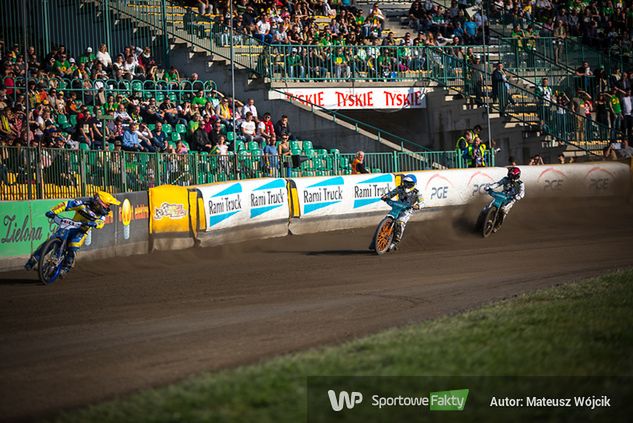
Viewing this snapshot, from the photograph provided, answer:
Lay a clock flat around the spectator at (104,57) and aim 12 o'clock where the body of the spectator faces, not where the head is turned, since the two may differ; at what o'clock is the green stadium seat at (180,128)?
The green stadium seat is roughly at 12 o'clock from the spectator.

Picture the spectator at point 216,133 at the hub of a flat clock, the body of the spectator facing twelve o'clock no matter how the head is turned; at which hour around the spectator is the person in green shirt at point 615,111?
The person in green shirt is roughly at 10 o'clock from the spectator.

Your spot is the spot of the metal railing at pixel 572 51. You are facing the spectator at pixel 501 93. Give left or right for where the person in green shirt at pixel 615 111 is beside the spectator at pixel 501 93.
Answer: left

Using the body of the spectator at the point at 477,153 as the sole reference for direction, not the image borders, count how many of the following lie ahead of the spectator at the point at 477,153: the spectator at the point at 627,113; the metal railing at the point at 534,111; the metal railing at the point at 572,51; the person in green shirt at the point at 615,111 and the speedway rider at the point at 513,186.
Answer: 1

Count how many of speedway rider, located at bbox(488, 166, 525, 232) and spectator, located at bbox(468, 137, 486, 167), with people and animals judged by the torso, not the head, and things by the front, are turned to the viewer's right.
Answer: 0

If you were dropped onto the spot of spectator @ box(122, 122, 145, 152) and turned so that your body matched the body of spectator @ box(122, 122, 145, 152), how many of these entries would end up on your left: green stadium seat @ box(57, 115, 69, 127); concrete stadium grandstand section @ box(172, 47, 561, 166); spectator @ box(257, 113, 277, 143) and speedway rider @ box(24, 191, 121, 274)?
2

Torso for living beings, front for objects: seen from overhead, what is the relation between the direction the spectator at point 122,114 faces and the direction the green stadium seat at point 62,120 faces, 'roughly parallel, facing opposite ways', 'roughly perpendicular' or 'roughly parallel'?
roughly parallel

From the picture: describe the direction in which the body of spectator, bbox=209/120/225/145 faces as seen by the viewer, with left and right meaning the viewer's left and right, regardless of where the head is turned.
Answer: facing the viewer and to the right of the viewer

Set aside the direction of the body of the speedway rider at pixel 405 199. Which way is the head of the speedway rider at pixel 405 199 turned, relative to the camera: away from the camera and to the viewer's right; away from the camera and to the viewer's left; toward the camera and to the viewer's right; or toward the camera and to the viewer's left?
toward the camera and to the viewer's left

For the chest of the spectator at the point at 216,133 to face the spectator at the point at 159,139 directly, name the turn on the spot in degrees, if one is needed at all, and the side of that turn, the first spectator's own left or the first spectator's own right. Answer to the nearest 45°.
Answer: approximately 90° to the first spectator's own right

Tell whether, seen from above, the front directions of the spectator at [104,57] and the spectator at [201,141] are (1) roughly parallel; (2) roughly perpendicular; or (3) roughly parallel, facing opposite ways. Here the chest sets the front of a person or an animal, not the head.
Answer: roughly parallel

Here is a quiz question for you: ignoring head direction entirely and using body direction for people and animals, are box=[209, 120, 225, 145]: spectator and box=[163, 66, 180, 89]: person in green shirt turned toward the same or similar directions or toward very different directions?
same or similar directions

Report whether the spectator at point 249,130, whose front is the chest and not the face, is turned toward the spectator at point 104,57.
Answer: no

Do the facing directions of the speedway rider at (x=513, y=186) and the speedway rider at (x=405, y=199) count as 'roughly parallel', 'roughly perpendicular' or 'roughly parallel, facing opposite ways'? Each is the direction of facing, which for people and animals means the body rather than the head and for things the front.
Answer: roughly parallel

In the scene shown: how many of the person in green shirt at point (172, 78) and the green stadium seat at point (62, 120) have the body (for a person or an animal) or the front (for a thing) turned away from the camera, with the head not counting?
0

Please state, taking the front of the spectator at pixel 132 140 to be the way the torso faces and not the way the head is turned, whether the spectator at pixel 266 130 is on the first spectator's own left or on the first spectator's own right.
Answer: on the first spectator's own left

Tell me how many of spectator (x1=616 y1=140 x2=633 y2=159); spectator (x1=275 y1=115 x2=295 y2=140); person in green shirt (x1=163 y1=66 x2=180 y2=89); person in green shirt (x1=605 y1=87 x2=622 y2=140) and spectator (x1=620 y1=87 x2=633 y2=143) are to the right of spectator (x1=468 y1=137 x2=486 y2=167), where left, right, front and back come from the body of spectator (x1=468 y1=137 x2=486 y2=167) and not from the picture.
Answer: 2

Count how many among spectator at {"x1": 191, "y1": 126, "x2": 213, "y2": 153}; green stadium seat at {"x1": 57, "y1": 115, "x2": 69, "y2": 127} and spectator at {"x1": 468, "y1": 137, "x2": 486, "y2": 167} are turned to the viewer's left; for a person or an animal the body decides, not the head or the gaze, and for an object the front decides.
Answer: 0
